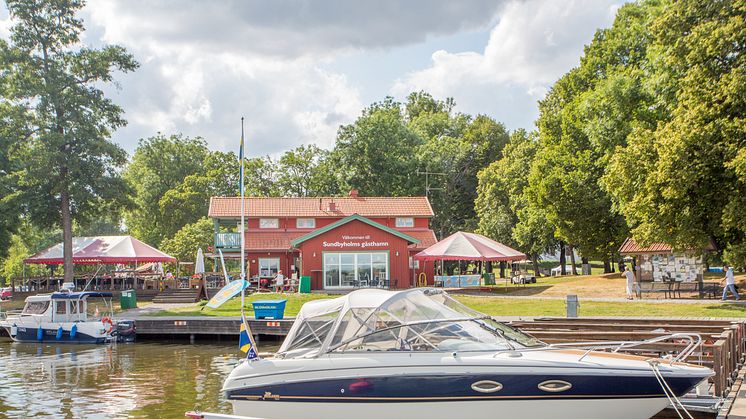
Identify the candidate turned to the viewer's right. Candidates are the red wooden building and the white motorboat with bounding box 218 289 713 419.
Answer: the white motorboat

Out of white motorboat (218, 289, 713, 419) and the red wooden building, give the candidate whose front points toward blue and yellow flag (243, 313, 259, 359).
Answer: the red wooden building

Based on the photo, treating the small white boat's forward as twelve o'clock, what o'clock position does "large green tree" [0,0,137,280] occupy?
The large green tree is roughly at 3 o'clock from the small white boat.

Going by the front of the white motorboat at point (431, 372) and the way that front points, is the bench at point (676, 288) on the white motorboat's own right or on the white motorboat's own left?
on the white motorboat's own left

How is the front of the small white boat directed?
to the viewer's left

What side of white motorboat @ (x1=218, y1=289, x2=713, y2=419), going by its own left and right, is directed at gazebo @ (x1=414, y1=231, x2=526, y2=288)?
left

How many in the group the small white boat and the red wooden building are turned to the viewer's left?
1

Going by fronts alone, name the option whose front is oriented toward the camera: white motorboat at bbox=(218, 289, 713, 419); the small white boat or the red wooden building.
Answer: the red wooden building

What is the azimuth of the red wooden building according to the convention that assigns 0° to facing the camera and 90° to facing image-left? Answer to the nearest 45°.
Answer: approximately 0°

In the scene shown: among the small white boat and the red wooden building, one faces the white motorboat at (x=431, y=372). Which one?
the red wooden building

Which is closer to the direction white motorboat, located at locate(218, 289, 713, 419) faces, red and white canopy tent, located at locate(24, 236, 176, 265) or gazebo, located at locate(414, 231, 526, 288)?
the gazebo

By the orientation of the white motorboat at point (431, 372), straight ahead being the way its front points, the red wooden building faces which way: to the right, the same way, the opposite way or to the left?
to the right

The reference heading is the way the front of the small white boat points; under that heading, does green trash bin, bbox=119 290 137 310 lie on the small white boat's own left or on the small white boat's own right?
on the small white boat's own right

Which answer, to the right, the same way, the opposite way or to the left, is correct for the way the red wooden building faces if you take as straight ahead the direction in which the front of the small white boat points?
to the left

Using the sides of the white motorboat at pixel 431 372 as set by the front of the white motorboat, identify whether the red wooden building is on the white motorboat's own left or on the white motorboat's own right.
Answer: on the white motorboat's own left

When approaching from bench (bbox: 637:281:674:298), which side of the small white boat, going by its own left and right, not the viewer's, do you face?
back
